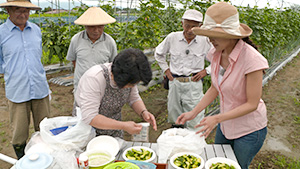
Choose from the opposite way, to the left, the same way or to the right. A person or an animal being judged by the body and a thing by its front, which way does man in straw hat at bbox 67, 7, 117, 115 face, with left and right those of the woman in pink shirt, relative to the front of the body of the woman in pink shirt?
to the left

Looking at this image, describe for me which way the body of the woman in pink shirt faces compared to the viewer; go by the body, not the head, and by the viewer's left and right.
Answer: facing the viewer and to the left of the viewer

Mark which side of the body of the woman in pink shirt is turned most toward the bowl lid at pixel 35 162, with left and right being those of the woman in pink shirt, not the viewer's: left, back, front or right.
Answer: front

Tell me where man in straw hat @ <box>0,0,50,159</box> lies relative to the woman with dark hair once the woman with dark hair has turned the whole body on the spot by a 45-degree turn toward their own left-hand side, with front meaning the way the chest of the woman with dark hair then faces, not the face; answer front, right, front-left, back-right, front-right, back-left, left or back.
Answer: back-left

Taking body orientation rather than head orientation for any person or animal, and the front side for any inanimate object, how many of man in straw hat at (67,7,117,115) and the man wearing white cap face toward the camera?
2

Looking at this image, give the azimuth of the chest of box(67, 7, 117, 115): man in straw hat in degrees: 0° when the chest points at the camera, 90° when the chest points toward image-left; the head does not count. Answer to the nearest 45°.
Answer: approximately 0°

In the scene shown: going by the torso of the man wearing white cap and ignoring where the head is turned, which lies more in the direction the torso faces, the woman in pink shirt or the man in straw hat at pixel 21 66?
the woman in pink shirt

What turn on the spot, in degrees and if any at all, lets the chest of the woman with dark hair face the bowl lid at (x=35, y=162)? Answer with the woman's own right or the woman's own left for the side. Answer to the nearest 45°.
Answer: approximately 90° to the woman's own right

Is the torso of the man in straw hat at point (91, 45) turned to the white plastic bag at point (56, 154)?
yes

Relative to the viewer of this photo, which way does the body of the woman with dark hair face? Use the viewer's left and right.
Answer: facing the viewer and to the right of the viewer

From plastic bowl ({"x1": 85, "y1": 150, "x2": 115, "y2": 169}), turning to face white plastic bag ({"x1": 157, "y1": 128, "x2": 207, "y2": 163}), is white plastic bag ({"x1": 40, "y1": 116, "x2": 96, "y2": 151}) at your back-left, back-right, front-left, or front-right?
back-left

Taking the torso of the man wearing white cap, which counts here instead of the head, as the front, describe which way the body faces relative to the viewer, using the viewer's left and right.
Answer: facing the viewer

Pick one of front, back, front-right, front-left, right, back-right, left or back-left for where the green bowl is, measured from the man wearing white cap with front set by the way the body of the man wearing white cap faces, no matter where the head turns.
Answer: front
